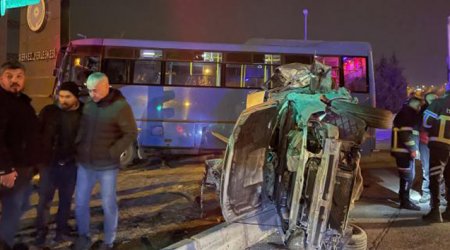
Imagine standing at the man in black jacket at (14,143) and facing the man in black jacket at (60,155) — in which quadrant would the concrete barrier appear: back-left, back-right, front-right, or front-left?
front-right

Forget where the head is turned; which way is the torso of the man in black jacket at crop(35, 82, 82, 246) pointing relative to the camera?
toward the camera

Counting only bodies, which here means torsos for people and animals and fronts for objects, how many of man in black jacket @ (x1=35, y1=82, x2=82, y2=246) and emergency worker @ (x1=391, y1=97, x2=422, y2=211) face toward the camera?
1
